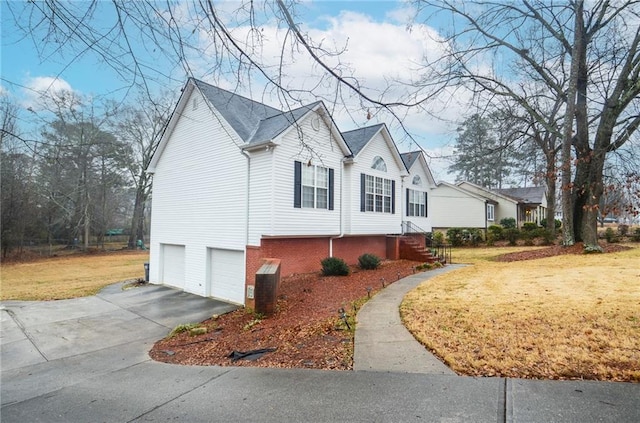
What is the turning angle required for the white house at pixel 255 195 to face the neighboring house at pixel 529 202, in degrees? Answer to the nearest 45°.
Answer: approximately 90° to its left

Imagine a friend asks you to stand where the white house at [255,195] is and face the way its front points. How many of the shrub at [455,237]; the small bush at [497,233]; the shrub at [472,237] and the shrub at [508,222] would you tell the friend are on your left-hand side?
4

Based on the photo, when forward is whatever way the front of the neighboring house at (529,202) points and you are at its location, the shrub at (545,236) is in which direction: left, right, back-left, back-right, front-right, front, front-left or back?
front-right

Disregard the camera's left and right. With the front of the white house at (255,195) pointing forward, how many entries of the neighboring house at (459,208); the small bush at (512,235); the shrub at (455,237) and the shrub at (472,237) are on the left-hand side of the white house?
4

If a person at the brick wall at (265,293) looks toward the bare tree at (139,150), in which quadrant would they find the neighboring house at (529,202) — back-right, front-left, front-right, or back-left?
front-right

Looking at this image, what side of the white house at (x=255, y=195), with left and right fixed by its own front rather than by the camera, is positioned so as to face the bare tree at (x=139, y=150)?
back

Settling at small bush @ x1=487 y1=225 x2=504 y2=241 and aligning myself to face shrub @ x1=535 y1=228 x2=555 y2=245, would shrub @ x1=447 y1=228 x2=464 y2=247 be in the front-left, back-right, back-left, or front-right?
back-right

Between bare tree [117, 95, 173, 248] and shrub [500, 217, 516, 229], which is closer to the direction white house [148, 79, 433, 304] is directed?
the shrub

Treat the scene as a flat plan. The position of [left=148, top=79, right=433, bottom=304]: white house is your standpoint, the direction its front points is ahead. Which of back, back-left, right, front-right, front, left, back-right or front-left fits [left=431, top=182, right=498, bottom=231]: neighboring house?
left

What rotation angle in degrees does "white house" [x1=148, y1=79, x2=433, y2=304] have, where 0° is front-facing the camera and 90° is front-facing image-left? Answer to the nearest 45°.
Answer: approximately 315°

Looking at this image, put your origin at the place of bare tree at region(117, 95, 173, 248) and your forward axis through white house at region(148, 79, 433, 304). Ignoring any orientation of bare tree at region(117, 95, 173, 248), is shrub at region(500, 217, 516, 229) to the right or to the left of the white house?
left

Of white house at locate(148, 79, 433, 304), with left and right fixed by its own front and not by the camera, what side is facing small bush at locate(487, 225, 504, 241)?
left

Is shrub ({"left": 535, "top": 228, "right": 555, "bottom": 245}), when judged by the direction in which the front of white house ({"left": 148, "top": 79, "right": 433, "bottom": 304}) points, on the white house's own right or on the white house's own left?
on the white house's own left

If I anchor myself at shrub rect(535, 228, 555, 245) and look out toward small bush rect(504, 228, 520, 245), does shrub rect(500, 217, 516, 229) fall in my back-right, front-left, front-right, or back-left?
front-right
